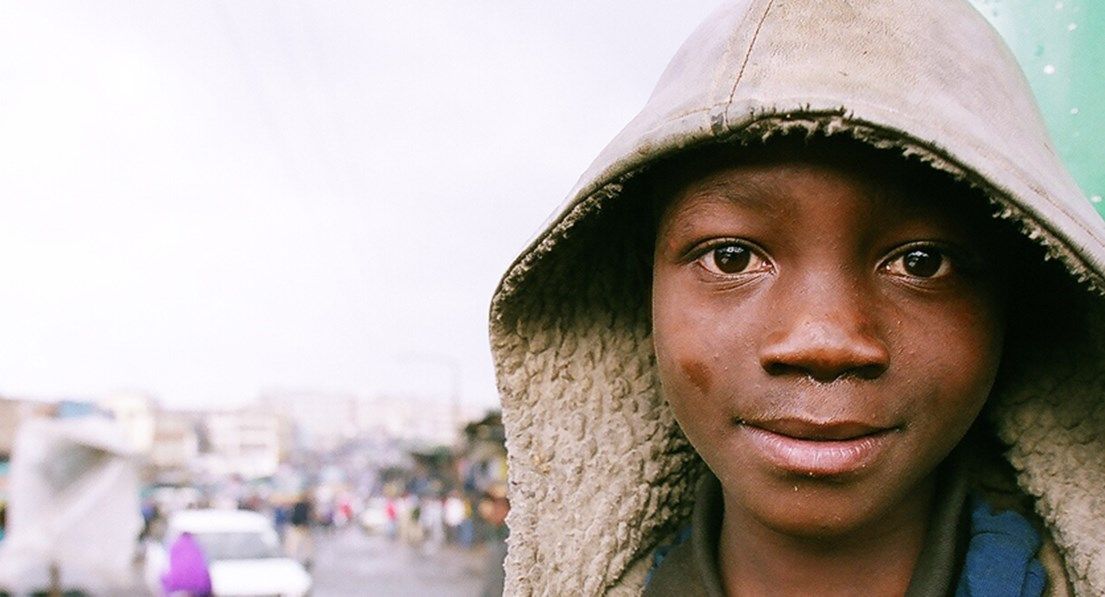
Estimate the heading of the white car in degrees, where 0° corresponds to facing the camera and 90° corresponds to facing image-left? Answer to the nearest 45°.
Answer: approximately 315°

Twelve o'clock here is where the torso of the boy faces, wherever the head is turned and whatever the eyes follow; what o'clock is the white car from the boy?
The white car is roughly at 5 o'clock from the boy.

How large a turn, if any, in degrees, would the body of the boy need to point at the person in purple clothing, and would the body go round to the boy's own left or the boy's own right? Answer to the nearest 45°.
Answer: approximately 135° to the boy's own right

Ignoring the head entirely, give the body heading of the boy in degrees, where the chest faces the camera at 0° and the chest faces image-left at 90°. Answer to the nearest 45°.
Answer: approximately 0°
